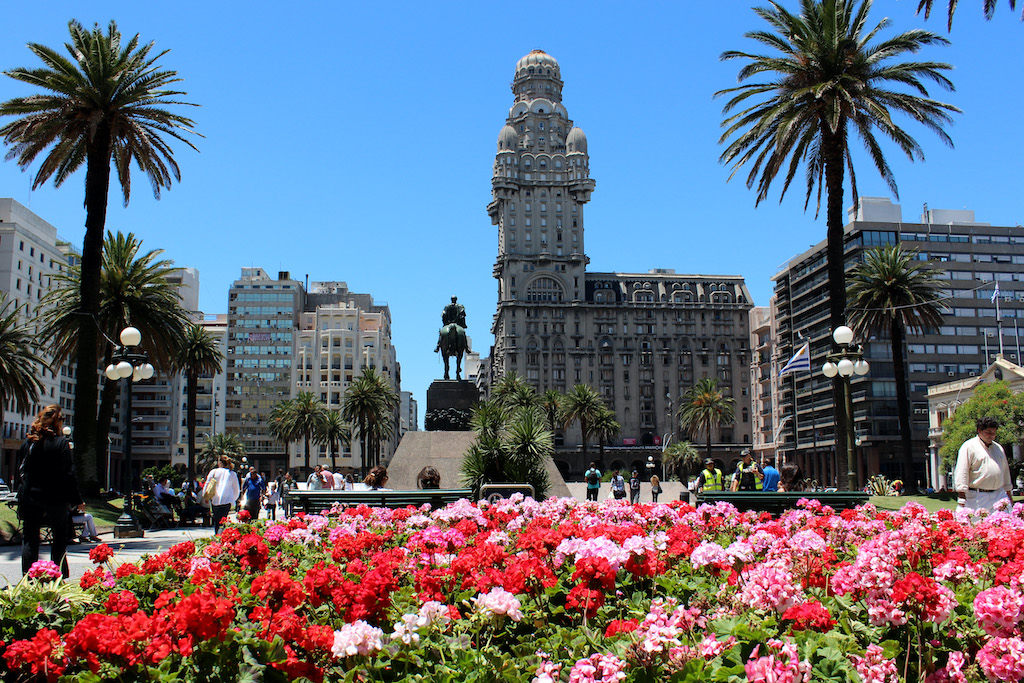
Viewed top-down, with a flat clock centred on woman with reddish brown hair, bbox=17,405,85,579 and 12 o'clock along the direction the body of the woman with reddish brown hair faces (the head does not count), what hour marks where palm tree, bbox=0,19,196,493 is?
The palm tree is roughly at 12 o'clock from the woman with reddish brown hair.

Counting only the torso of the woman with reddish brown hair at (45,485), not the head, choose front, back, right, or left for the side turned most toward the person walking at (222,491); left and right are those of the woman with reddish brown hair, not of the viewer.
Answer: front

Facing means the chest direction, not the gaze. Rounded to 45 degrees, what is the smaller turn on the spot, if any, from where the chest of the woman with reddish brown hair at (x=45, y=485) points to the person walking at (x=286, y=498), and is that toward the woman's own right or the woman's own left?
0° — they already face them

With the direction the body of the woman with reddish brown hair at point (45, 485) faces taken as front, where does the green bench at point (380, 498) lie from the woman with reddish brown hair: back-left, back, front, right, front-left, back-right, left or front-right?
front-right

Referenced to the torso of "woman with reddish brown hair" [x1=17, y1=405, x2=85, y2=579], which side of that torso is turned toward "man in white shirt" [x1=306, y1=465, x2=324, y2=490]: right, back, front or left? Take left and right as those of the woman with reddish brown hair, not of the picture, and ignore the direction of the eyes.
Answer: front

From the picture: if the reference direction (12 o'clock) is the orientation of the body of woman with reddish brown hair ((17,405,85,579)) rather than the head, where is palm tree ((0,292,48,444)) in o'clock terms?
The palm tree is roughly at 12 o'clock from the woman with reddish brown hair.

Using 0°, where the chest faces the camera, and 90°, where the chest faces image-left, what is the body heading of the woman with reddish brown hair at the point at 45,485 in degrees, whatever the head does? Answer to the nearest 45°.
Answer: approximately 180°

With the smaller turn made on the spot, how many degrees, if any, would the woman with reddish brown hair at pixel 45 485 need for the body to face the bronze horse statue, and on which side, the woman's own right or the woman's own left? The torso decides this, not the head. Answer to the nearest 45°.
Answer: approximately 45° to the woman's own right

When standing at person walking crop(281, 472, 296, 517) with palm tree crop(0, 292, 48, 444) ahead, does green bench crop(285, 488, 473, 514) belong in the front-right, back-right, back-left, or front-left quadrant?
back-left

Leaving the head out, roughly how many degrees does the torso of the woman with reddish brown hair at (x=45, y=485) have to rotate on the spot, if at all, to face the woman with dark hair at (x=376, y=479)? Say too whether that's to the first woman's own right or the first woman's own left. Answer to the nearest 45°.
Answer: approximately 45° to the first woman's own right
